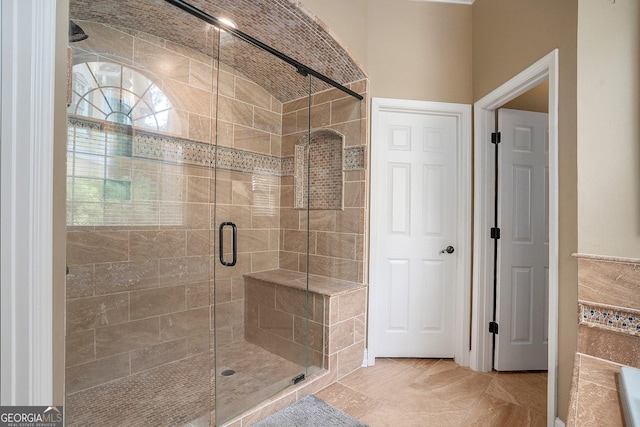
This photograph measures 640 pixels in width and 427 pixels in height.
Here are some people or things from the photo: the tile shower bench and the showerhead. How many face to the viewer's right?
1

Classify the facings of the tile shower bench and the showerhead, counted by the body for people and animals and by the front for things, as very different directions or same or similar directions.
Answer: very different directions

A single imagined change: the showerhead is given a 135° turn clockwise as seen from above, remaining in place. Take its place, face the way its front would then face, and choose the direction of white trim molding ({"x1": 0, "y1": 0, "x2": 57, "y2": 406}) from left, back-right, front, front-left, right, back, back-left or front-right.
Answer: front-left

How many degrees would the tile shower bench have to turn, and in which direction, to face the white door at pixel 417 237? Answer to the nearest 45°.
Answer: approximately 135° to its left

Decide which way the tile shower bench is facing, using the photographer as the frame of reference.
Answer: facing the viewer and to the left of the viewer

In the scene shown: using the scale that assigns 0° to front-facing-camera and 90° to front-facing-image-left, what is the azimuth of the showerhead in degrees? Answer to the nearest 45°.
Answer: approximately 270°

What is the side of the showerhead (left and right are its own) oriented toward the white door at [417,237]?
front
